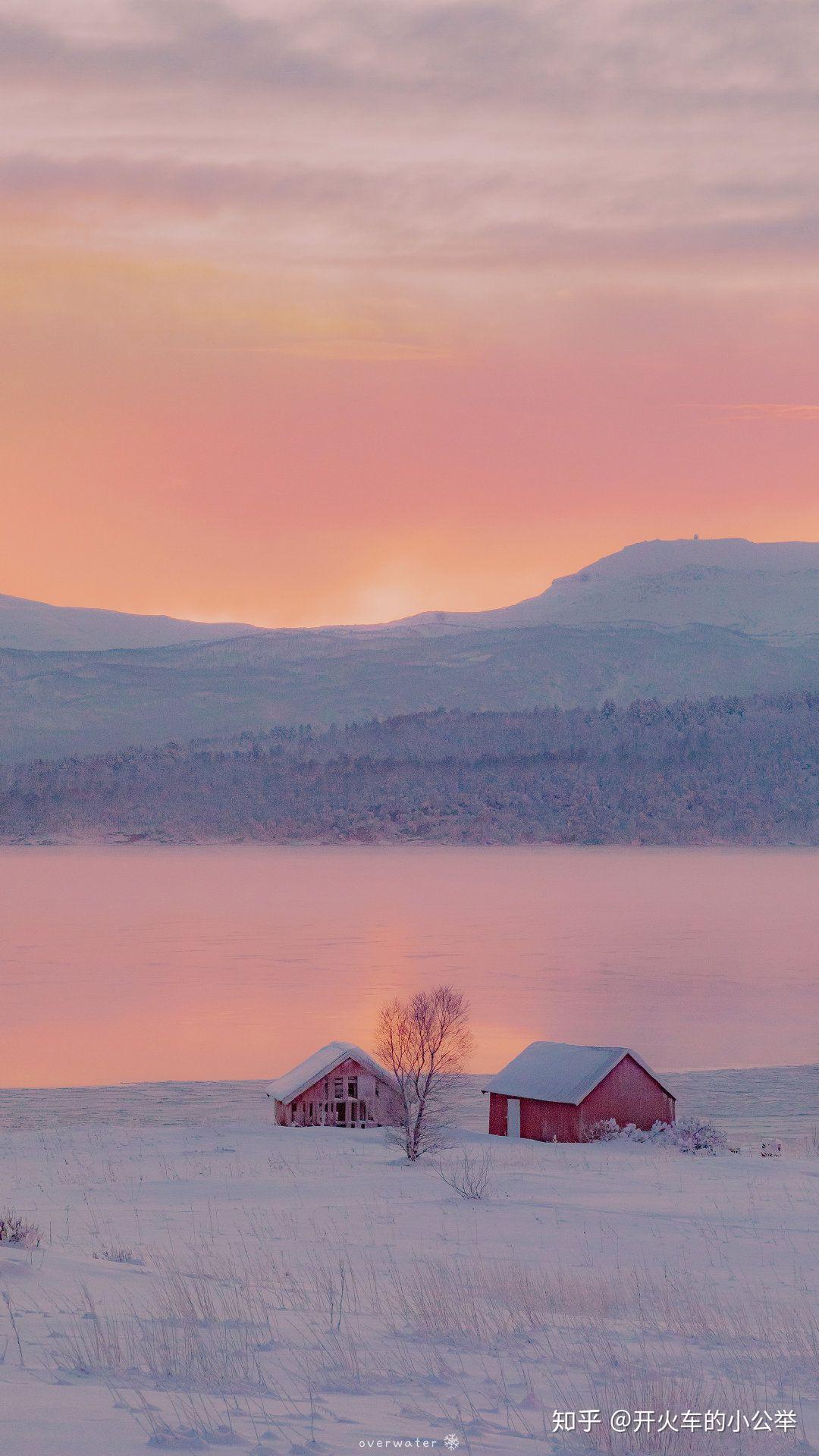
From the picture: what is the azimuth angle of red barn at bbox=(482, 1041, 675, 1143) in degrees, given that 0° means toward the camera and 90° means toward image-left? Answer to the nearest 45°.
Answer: approximately 45°

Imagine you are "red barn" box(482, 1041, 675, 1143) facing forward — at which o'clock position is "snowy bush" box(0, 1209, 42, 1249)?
The snowy bush is roughly at 11 o'clock from the red barn.

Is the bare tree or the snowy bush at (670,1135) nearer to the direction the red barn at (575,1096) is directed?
the bare tree

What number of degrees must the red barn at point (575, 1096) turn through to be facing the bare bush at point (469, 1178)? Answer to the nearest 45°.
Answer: approximately 45° to its left

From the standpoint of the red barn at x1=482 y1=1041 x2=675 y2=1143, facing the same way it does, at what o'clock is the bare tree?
The bare tree is roughly at 1 o'clock from the red barn.

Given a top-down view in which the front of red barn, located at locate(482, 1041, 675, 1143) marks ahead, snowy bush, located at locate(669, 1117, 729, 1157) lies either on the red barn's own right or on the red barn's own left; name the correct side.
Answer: on the red barn's own left

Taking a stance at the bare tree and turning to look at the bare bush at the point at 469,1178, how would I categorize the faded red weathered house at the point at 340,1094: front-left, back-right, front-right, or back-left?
back-right
